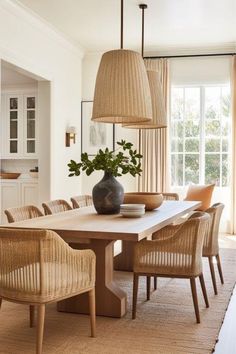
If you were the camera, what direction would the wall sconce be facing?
facing the viewer and to the right of the viewer

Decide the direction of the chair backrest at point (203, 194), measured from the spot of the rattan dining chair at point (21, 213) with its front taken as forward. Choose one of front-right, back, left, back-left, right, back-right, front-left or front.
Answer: left

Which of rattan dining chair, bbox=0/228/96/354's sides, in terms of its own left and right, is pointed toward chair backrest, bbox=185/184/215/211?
front

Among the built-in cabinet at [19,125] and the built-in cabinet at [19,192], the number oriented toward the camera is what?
2

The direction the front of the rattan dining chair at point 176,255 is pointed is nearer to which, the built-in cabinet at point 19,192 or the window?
the built-in cabinet

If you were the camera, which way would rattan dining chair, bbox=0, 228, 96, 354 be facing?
facing away from the viewer and to the right of the viewer

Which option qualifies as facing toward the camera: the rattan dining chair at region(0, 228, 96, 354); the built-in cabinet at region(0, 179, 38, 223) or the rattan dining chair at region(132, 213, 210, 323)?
the built-in cabinet

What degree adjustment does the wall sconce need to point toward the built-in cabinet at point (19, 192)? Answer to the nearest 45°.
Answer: approximately 180°

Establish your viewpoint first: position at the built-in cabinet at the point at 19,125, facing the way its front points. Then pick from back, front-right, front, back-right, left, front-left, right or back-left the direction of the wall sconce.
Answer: front-left

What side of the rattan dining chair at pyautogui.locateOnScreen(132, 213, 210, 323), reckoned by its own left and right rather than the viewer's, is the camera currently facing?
left

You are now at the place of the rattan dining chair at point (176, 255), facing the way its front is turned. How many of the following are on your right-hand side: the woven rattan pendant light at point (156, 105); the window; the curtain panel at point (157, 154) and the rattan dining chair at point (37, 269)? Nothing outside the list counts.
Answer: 3
